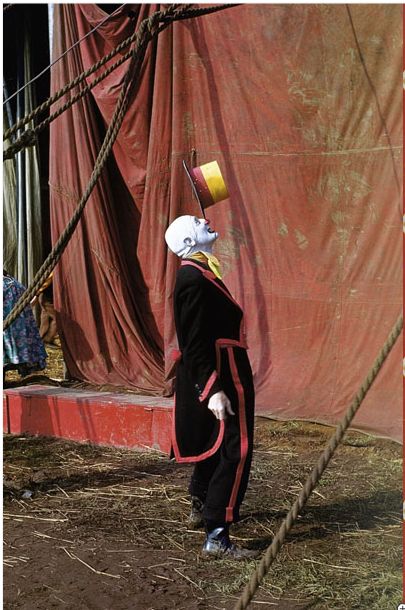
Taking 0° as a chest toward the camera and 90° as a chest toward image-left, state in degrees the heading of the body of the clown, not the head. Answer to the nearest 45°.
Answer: approximately 270°

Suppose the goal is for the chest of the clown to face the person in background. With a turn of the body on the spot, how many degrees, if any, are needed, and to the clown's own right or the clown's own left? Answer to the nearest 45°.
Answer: approximately 135° to the clown's own left

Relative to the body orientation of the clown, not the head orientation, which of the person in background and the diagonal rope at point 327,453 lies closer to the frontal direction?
the diagonal rope

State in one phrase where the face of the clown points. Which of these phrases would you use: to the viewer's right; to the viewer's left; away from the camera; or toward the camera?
to the viewer's right
